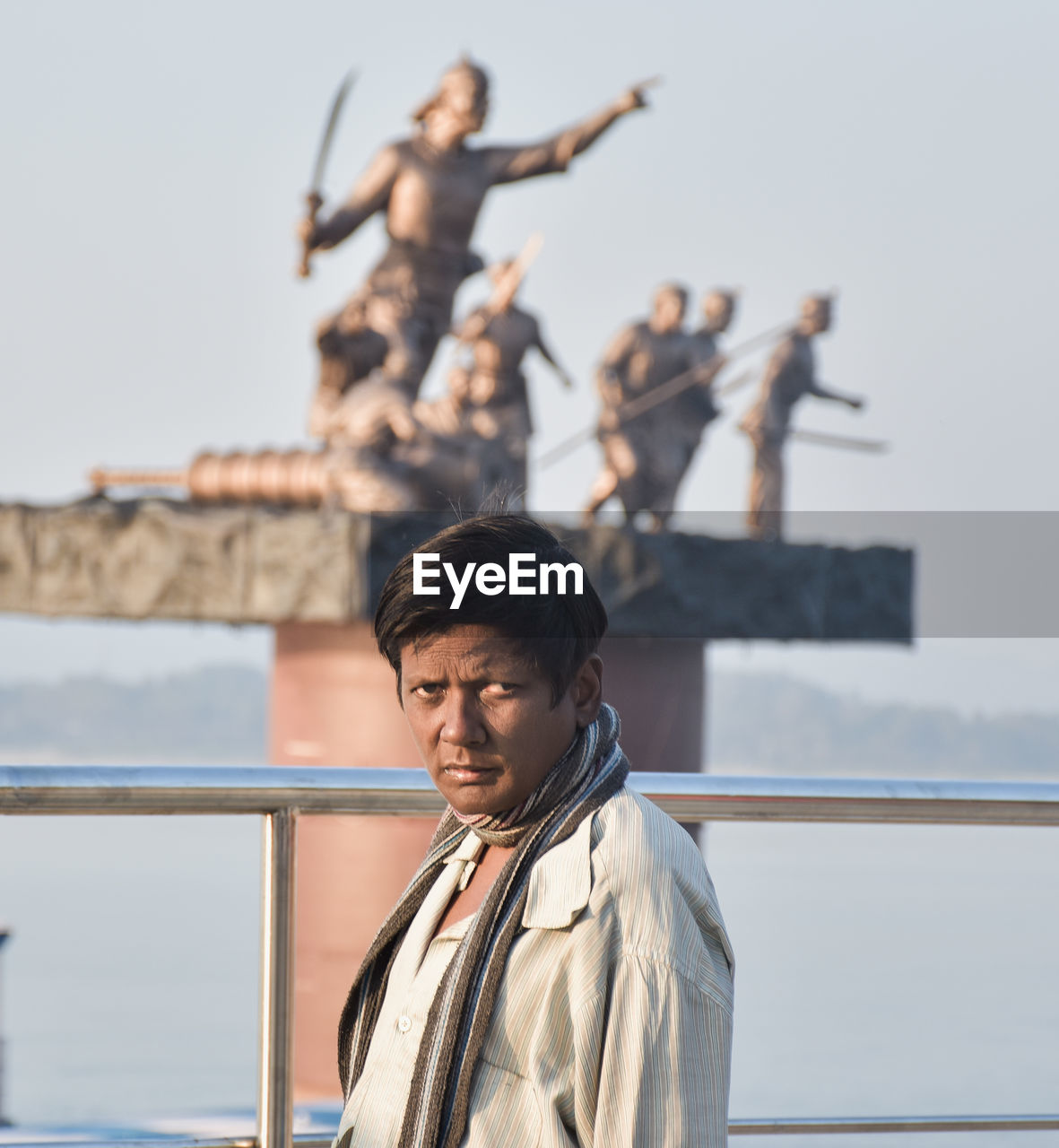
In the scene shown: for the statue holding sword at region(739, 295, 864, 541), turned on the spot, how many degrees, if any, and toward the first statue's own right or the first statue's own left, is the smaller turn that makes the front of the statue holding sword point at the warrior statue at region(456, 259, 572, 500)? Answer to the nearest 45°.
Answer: approximately 135° to the first statue's own right

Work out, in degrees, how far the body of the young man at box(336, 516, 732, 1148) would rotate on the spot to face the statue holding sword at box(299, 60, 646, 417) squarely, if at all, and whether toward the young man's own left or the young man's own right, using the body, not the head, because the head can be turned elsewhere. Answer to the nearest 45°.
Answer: approximately 135° to the young man's own right

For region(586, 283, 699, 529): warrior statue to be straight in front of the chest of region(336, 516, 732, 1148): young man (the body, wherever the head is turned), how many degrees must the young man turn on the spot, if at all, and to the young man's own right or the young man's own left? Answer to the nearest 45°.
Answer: approximately 135° to the young man's own right

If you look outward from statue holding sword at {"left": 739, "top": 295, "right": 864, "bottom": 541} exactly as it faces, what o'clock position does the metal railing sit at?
The metal railing is roughly at 3 o'clock from the statue holding sword.

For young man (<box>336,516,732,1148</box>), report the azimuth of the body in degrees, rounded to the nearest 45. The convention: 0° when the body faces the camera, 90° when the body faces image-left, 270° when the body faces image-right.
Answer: approximately 45°

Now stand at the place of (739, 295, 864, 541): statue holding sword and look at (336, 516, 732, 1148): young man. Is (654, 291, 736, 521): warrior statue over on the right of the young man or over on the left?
right

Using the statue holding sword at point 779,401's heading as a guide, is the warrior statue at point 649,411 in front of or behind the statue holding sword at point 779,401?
behind

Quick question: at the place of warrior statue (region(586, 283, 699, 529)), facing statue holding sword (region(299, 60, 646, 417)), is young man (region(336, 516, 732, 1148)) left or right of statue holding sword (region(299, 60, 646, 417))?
left

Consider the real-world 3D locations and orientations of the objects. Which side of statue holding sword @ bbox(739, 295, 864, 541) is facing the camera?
right

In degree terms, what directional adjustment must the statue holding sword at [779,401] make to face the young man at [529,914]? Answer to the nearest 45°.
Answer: approximately 90° to its right

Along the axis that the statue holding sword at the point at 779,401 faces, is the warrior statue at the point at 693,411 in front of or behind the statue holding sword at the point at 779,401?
behind

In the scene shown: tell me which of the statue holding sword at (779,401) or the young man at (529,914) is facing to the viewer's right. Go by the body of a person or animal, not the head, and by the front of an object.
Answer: the statue holding sword

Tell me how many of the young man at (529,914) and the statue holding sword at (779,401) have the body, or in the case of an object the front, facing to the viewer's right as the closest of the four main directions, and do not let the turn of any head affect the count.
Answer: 1
